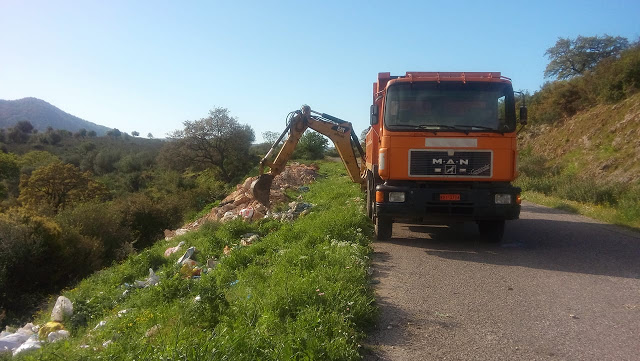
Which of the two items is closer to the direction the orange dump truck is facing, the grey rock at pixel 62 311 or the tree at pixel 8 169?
the grey rock

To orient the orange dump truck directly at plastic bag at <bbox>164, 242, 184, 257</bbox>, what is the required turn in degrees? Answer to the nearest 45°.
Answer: approximately 90° to its right

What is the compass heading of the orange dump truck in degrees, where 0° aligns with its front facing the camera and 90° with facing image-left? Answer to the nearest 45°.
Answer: approximately 0°

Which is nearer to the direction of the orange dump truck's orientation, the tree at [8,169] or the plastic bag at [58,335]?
the plastic bag

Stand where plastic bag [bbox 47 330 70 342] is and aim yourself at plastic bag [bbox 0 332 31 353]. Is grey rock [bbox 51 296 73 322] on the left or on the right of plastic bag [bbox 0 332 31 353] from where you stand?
right

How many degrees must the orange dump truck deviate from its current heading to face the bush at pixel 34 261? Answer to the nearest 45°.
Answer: approximately 90° to its right

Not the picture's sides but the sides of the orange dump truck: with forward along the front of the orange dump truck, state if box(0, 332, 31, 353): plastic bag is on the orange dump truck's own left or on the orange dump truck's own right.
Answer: on the orange dump truck's own right

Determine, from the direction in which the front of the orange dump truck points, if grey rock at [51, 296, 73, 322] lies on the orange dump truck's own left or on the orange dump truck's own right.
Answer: on the orange dump truck's own right

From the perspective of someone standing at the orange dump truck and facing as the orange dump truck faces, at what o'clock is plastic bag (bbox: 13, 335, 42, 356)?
The plastic bag is roughly at 2 o'clock from the orange dump truck.

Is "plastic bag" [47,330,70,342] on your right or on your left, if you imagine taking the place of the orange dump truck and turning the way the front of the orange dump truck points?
on your right

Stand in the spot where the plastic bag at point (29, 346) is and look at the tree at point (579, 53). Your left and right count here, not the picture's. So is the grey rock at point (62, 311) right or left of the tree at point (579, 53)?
left

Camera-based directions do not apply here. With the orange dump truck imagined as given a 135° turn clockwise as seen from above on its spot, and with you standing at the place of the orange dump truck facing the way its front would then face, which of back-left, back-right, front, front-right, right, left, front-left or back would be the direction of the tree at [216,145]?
front

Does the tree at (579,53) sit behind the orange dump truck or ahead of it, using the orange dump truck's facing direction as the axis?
behind

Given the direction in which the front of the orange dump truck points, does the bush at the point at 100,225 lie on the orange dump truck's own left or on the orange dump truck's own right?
on the orange dump truck's own right
